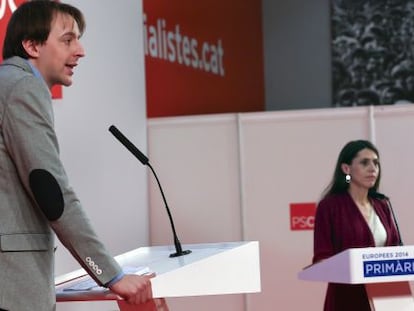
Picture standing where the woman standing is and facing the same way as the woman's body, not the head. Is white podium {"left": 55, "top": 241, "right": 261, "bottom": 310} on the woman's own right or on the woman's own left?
on the woman's own right

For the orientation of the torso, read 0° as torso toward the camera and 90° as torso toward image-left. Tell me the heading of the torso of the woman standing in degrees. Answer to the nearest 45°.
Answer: approximately 315°

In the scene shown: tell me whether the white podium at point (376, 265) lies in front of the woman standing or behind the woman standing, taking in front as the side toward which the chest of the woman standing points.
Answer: in front

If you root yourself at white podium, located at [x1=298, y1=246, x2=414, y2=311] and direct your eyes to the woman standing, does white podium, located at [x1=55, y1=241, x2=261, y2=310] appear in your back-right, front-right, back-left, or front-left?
back-left

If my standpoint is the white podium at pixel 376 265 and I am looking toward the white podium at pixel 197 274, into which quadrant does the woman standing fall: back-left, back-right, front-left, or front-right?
back-right
